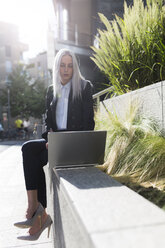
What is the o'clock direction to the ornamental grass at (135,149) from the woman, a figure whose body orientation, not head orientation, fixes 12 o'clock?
The ornamental grass is roughly at 8 o'clock from the woman.

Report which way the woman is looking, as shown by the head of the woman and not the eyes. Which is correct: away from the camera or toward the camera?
toward the camera

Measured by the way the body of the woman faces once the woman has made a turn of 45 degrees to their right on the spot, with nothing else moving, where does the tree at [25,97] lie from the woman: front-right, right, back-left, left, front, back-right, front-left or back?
right

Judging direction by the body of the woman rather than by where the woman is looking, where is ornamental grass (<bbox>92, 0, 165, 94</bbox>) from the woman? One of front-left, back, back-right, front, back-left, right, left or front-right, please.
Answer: back
